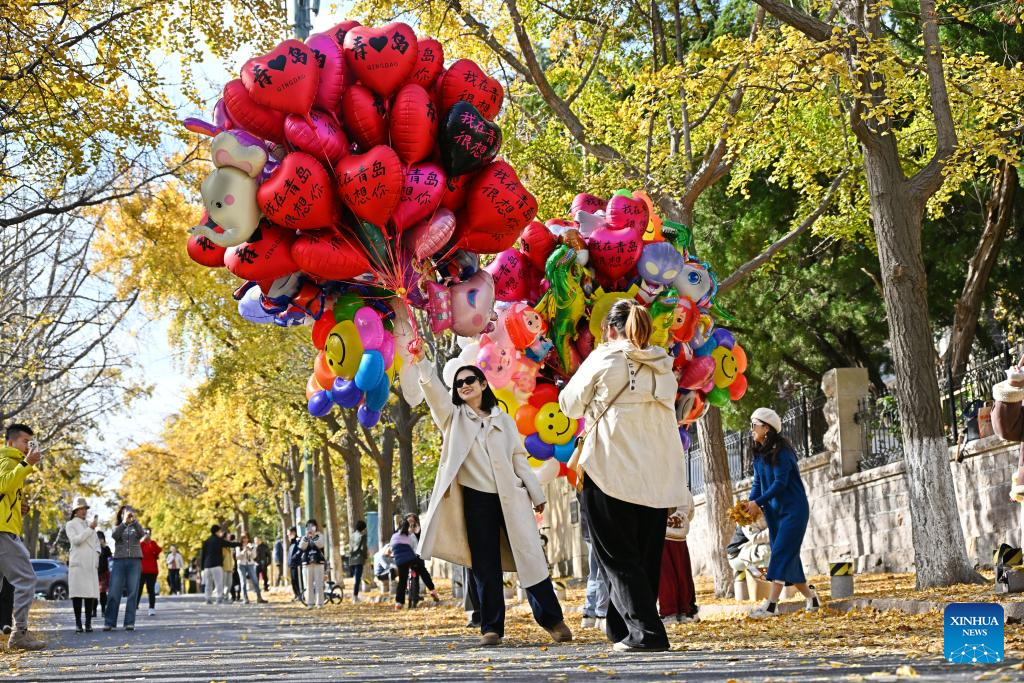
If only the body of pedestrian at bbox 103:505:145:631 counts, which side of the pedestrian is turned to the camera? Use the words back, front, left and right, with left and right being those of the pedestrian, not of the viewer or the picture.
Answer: front

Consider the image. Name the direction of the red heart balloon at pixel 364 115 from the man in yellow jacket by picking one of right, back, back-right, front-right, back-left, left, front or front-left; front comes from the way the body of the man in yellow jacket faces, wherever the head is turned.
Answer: front-right

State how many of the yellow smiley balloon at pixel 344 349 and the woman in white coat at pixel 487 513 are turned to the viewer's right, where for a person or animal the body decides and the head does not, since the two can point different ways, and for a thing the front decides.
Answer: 0

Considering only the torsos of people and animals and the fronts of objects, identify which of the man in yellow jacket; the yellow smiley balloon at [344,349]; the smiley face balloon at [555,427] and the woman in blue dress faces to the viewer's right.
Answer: the man in yellow jacket

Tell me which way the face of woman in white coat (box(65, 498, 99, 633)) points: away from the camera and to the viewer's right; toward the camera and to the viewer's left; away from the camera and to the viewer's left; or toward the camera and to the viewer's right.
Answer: toward the camera and to the viewer's right

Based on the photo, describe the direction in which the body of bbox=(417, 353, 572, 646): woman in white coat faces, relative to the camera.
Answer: toward the camera

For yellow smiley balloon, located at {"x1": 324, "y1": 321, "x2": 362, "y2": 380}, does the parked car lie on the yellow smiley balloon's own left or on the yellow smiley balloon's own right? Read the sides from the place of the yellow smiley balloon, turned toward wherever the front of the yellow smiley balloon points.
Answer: on the yellow smiley balloon's own right

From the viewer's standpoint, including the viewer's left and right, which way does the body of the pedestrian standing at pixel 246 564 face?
facing the viewer

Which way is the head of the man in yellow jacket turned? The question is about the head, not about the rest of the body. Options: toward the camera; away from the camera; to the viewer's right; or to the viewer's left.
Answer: to the viewer's right

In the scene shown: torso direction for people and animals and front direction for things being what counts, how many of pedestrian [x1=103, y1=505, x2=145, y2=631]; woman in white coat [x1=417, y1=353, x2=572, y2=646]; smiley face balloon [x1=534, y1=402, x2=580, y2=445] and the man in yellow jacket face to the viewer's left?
0

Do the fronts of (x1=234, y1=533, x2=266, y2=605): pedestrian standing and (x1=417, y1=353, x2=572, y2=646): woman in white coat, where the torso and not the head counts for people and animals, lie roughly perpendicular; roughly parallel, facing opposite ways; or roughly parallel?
roughly parallel

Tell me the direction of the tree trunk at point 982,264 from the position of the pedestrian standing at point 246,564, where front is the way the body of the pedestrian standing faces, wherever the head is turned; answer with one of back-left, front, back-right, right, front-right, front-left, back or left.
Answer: front-left

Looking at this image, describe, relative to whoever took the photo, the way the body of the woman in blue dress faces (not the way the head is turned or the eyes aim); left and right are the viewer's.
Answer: facing to the left of the viewer

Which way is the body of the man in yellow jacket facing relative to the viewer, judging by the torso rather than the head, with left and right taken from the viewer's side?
facing to the right of the viewer

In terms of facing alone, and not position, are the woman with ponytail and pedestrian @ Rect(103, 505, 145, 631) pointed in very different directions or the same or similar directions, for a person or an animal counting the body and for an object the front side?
very different directions
